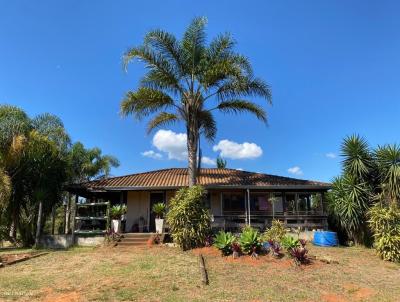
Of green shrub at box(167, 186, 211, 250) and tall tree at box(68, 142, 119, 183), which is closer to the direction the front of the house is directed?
the green shrub

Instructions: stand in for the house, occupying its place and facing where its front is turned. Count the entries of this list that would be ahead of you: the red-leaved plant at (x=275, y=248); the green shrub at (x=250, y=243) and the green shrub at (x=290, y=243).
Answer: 3

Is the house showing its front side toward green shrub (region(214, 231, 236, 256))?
yes

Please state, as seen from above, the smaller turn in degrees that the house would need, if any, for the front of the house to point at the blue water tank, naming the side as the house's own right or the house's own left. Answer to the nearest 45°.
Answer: approximately 45° to the house's own left

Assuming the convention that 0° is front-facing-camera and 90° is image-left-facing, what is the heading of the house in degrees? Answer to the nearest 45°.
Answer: approximately 0°

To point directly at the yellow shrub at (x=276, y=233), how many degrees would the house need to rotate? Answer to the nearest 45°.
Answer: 0° — it already faces it

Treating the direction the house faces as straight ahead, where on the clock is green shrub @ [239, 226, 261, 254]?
The green shrub is roughly at 12 o'clock from the house.

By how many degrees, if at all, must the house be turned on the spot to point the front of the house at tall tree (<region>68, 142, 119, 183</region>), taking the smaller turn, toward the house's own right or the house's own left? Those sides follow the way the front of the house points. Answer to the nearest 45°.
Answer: approximately 135° to the house's own right

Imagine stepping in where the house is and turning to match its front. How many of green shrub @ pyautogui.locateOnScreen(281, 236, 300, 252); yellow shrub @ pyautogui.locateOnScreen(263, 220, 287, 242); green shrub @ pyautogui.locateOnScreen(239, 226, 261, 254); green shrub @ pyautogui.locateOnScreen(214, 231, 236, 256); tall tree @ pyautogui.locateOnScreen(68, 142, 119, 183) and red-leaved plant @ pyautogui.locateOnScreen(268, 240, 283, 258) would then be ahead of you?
5
